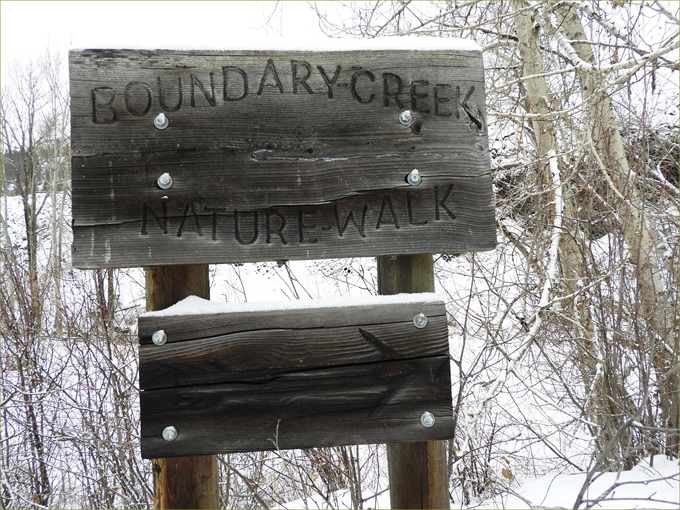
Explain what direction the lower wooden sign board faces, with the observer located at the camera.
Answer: facing the viewer
